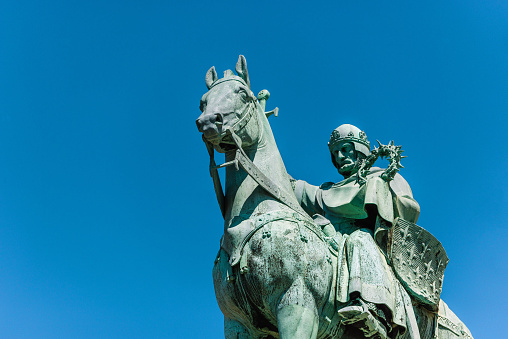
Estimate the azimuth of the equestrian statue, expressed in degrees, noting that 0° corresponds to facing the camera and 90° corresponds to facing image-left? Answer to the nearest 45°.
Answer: approximately 45°
